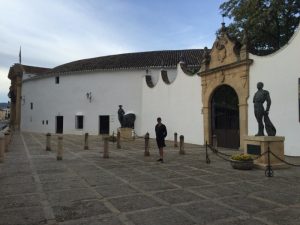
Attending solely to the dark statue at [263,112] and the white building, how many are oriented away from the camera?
0

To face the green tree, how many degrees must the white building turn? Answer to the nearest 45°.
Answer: approximately 90° to its left

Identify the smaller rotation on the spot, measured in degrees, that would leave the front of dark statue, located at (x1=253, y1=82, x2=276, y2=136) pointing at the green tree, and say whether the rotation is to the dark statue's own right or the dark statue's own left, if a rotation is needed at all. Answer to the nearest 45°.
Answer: approximately 135° to the dark statue's own right

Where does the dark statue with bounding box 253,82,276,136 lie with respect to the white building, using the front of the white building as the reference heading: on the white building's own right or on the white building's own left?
on the white building's own left

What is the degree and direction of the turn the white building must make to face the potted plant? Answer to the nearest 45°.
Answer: approximately 45° to its left

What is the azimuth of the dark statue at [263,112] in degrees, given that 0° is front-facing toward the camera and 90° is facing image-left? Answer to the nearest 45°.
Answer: approximately 45°

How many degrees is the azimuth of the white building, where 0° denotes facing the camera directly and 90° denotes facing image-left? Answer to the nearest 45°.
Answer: approximately 45°

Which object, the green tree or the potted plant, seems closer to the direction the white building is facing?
the potted plant

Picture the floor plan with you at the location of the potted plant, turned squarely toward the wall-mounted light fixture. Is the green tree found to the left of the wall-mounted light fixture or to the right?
right
